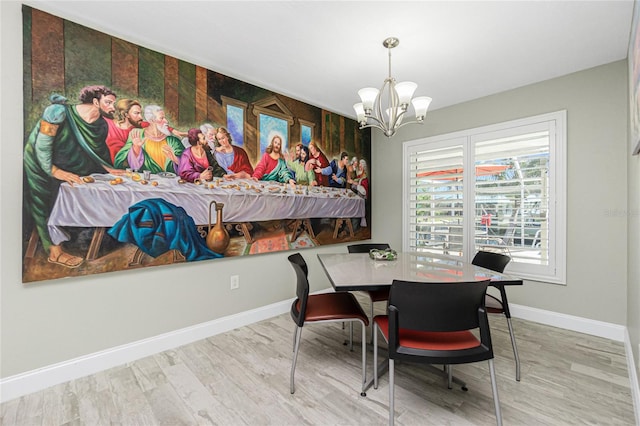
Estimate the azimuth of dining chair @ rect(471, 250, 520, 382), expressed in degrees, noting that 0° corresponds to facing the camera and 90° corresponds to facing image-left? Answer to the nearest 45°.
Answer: approximately 45°

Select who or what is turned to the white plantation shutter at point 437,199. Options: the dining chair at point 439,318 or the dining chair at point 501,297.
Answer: the dining chair at point 439,318

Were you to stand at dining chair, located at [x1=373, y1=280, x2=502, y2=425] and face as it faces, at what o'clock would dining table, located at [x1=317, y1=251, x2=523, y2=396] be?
The dining table is roughly at 11 o'clock from the dining chair.

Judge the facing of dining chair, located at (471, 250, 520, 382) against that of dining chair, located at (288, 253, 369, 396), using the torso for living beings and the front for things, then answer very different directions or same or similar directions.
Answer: very different directions

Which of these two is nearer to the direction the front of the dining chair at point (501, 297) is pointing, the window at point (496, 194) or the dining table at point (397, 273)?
the dining table

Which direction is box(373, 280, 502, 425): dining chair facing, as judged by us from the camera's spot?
facing away from the viewer

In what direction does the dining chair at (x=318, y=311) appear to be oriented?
to the viewer's right
